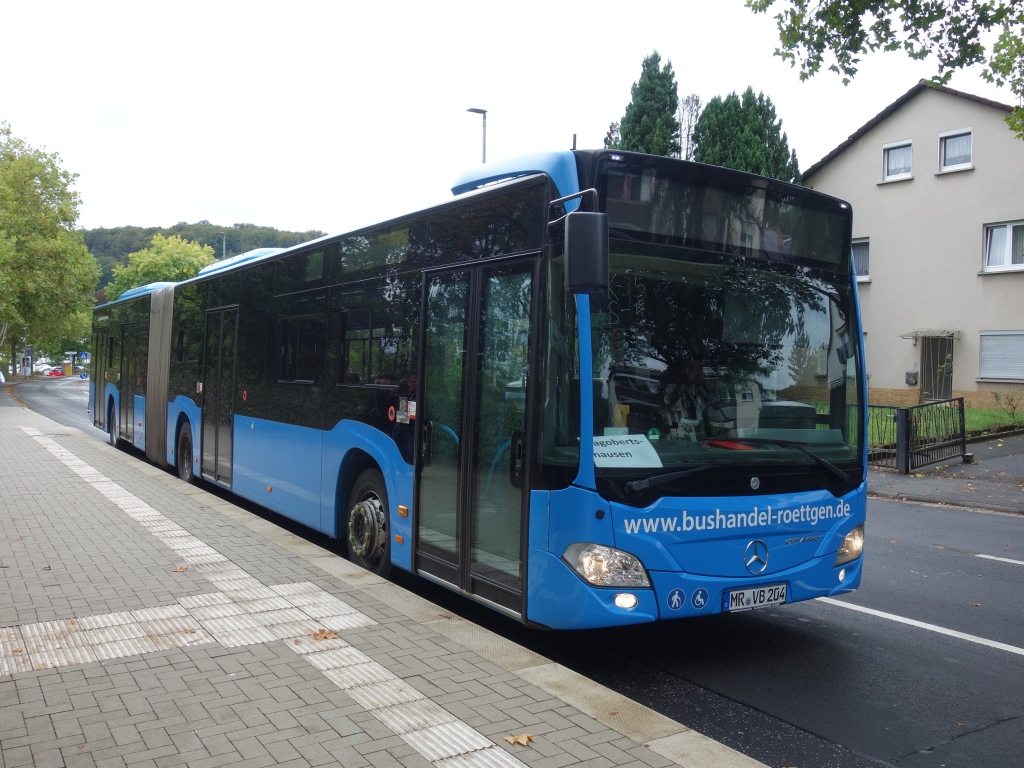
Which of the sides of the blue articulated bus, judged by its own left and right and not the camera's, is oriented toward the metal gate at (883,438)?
left

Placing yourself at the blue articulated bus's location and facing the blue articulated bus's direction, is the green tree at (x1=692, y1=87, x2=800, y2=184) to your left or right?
on your left

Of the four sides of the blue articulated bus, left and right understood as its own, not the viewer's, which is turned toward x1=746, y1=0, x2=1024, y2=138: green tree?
left

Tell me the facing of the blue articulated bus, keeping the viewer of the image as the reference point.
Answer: facing the viewer and to the right of the viewer

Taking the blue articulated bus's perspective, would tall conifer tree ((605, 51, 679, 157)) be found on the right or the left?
on its left

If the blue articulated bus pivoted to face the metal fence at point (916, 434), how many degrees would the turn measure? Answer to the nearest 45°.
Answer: approximately 90° to its left

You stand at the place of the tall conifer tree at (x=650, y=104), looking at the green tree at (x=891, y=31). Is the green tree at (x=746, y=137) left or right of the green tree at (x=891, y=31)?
left
